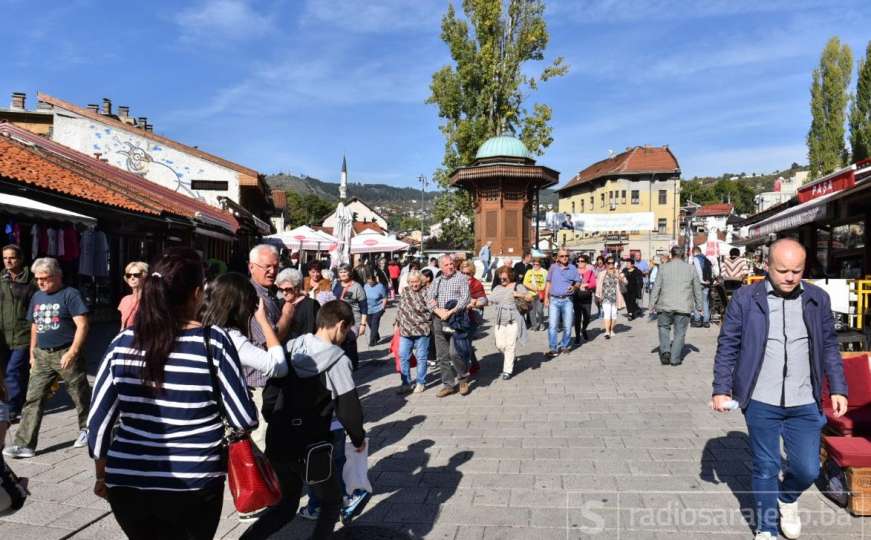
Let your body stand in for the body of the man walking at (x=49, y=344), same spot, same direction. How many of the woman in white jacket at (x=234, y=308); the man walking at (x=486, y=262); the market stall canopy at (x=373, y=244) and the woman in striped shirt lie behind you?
2

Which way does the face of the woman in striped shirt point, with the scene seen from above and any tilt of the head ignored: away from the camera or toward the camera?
away from the camera

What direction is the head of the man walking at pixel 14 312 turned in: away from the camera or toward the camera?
toward the camera

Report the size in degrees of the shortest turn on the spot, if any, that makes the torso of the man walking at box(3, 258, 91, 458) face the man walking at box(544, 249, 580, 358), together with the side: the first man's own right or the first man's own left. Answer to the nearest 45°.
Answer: approximately 135° to the first man's own left

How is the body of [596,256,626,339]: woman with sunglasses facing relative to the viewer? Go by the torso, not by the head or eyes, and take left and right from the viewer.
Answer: facing the viewer

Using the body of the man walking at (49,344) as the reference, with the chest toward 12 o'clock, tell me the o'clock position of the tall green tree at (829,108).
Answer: The tall green tree is roughly at 7 o'clock from the man walking.

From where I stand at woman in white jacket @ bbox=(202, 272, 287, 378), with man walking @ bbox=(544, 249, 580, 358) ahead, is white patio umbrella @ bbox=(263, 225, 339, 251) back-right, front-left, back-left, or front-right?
front-left

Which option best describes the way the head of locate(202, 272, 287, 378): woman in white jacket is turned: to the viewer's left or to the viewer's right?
to the viewer's right

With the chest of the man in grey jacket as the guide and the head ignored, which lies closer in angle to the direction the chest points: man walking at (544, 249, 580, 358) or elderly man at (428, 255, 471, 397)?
the man walking

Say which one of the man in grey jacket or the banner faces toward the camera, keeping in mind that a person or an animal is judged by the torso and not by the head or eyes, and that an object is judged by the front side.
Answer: the banner

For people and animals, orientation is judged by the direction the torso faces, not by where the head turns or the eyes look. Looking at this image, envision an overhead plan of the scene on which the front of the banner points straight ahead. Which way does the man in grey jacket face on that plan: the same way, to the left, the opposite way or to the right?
the opposite way

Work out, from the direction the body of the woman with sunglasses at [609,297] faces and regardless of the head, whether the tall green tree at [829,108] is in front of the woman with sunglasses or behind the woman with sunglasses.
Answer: behind

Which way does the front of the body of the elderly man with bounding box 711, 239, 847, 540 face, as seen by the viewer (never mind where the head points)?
toward the camera

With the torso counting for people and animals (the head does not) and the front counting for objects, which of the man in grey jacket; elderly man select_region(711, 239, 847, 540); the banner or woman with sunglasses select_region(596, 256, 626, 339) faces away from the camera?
the man in grey jacket

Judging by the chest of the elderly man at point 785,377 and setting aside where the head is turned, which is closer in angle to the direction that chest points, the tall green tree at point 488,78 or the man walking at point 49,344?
the man walking

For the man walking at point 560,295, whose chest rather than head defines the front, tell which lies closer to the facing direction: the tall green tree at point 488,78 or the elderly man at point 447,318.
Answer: the elderly man

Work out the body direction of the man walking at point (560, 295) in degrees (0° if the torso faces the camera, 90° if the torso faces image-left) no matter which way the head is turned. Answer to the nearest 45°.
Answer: approximately 0°
